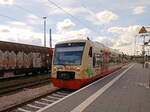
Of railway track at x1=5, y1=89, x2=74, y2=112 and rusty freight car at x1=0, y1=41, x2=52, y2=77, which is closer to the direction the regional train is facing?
the railway track

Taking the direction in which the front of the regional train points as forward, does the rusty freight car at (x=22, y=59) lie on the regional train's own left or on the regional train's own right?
on the regional train's own right

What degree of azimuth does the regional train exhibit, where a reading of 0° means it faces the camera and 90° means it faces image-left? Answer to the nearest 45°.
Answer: approximately 45°

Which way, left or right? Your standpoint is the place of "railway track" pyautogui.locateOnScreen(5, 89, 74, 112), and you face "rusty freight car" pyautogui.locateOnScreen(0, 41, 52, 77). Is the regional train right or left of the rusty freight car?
right
